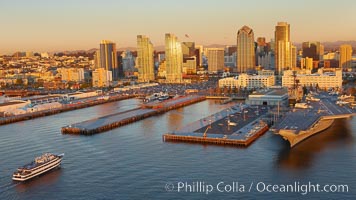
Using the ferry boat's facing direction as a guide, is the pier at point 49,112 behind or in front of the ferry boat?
in front

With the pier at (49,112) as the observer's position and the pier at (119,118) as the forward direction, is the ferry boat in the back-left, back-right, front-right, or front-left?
front-right

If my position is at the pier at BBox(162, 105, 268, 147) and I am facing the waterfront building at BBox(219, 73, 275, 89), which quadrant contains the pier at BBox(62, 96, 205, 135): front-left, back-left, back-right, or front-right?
front-left

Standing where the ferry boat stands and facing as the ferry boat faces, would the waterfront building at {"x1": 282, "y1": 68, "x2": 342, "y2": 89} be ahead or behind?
ahead

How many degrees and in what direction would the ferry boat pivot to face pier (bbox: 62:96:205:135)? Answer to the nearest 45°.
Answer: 0° — it already faces it

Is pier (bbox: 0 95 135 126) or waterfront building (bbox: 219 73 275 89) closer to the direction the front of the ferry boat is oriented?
the waterfront building

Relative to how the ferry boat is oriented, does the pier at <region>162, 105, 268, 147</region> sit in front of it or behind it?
in front

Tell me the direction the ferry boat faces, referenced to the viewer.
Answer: facing away from the viewer and to the right of the viewer

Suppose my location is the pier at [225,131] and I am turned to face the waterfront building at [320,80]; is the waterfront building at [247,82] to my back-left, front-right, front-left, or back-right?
front-left

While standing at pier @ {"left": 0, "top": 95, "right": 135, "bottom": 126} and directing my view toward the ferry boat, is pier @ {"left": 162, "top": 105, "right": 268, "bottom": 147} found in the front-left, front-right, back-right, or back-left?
front-left
